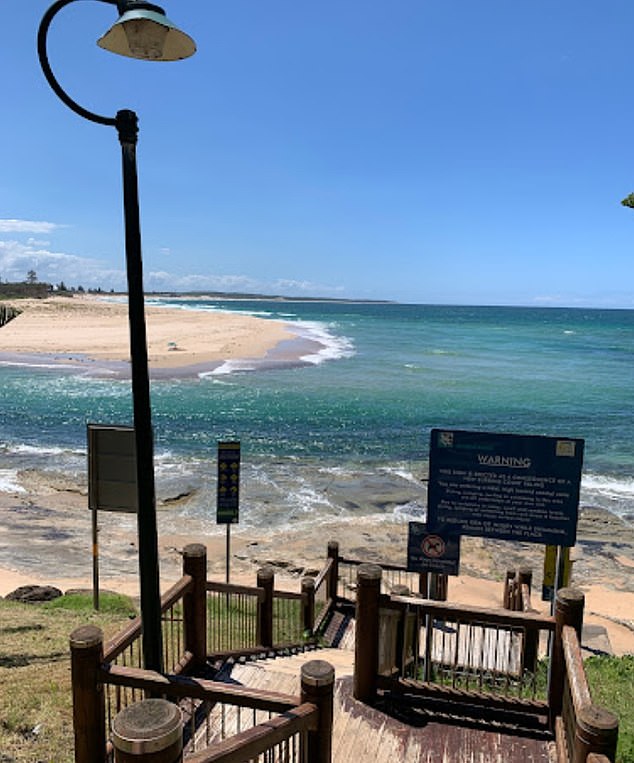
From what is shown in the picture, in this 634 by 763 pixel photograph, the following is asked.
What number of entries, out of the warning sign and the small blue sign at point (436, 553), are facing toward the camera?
2

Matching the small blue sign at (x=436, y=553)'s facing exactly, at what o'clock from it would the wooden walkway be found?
The wooden walkway is roughly at 12 o'clock from the small blue sign.

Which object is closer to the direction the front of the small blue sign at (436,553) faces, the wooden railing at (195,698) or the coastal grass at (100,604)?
the wooden railing

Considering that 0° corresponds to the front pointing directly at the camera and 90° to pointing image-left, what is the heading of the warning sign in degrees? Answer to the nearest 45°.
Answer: approximately 0°

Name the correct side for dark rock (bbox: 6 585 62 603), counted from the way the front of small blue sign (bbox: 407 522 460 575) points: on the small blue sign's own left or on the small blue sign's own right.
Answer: on the small blue sign's own right

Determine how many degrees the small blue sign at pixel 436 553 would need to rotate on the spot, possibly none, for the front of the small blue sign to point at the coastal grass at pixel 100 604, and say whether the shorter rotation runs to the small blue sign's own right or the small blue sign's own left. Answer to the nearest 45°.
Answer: approximately 90° to the small blue sign's own right

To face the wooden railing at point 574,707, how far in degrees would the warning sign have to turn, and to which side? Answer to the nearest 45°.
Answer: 0° — it already faces it

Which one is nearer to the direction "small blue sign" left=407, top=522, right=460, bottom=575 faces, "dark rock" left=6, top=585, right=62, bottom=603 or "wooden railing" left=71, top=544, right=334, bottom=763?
the wooden railing
